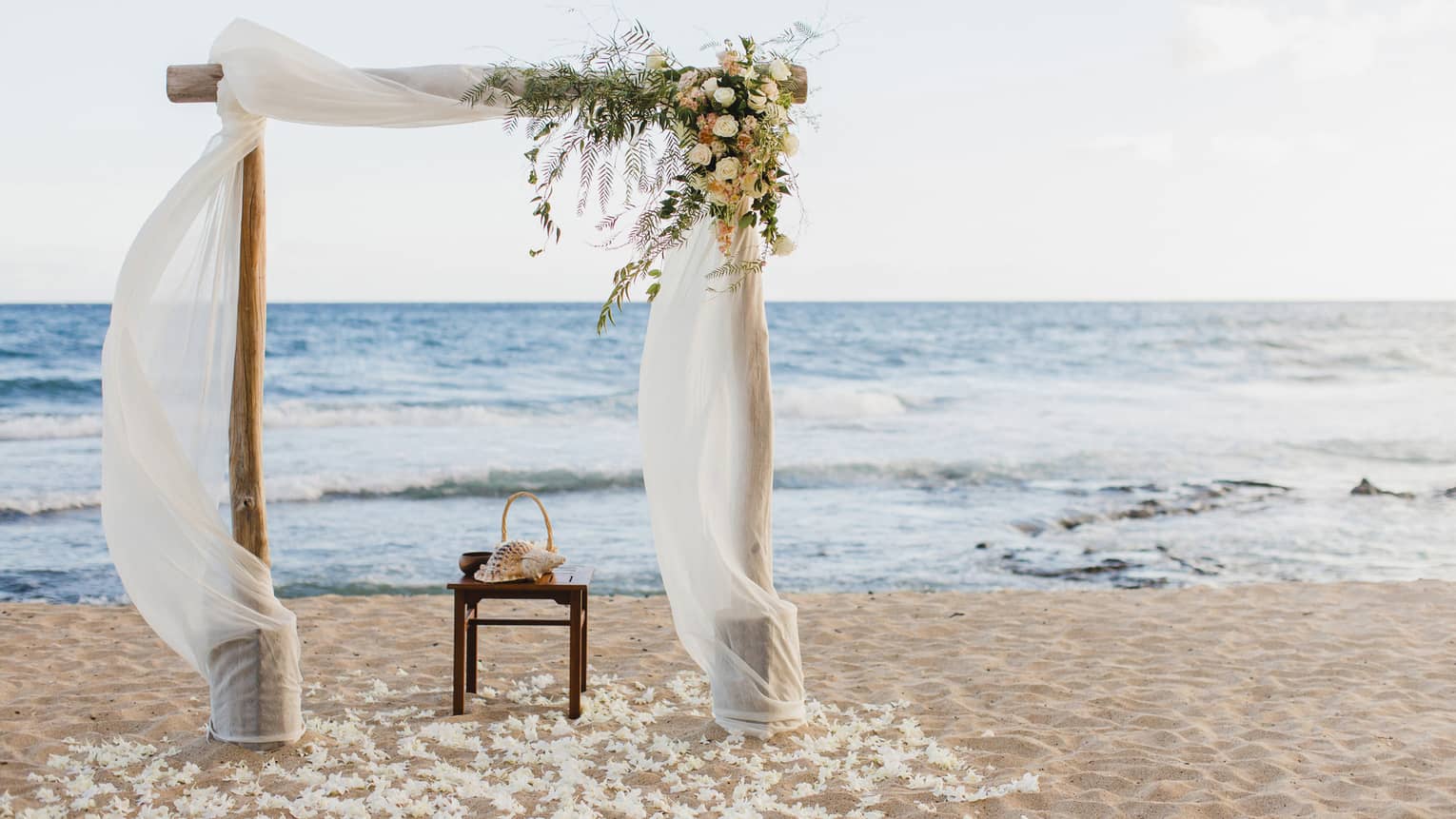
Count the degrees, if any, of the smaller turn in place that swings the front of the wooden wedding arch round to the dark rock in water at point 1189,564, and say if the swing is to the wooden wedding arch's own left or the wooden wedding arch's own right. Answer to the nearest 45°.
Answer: approximately 135° to the wooden wedding arch's own left

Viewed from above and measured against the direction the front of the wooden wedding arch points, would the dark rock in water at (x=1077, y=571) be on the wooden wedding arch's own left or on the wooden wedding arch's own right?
on the wooden wedding arch's own left

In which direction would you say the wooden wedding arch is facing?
toward the camera

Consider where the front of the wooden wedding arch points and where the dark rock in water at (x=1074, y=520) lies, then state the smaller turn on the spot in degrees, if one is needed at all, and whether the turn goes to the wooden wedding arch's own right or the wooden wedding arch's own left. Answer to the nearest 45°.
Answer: approximately 135° to the wooden wedding arch's own left

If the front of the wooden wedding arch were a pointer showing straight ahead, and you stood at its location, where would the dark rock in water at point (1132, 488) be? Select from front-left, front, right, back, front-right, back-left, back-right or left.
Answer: back-left

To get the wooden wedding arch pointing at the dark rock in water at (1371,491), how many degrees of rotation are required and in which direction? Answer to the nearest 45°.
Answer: approximately 135° to its left

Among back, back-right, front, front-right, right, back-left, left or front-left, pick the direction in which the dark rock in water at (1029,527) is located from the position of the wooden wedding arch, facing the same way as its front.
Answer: back-left

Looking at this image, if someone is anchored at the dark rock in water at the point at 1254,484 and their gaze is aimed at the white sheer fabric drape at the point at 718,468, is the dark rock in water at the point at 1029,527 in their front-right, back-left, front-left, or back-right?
front-right

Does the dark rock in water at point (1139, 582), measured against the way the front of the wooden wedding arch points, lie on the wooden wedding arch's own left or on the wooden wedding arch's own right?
on the wooden wedding arch's own left

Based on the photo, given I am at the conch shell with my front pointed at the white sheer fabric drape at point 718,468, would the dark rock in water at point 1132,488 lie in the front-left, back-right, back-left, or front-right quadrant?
front-left

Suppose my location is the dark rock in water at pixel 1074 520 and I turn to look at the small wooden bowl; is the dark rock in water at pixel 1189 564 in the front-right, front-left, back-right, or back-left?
front-left
